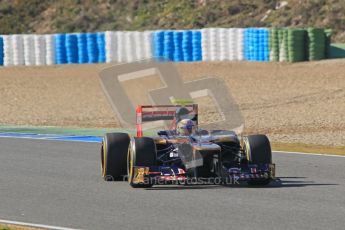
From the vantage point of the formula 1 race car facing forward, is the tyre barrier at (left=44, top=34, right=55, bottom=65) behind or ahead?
behind

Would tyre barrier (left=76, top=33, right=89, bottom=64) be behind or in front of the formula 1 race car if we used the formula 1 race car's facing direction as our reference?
behind

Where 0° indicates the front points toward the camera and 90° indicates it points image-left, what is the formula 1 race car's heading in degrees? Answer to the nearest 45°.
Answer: approximately 0°

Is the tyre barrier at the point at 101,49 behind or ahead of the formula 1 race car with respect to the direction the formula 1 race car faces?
behind

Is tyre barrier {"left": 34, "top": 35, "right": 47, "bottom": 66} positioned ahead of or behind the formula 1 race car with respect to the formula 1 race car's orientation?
behind

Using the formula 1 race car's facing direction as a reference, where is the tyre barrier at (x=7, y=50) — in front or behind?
behind
